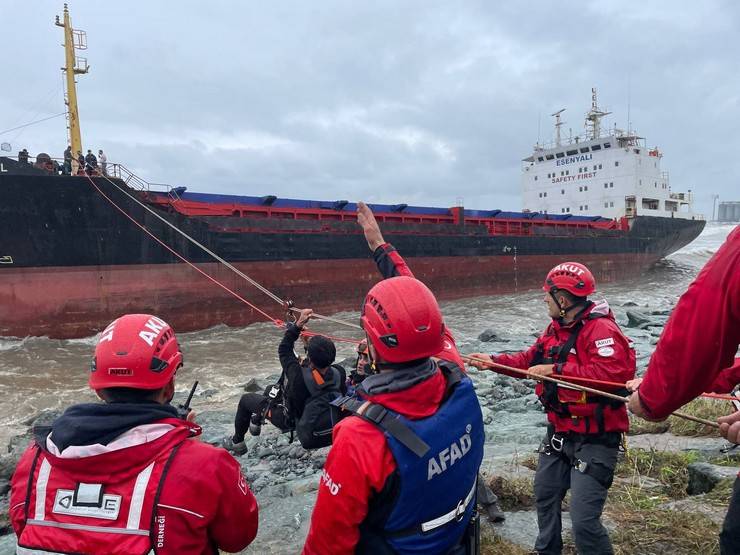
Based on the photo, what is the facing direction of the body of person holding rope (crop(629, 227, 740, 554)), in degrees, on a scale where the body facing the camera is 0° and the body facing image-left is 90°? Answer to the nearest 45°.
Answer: approximately 90°

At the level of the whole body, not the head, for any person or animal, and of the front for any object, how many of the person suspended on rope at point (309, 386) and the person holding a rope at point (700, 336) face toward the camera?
0

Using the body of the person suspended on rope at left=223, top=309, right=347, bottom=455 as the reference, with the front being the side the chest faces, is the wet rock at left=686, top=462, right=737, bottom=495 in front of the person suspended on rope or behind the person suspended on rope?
behind

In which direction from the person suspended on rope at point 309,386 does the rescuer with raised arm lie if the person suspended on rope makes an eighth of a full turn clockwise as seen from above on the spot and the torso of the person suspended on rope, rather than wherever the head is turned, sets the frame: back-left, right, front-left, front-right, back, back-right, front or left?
back

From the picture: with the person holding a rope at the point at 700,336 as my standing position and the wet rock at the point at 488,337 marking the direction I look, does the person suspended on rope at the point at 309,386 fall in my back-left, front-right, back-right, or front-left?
front-left

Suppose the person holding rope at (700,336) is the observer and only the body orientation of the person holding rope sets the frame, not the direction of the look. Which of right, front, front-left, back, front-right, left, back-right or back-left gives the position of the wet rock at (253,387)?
front-right

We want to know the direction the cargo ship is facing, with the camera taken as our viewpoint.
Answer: facing the viewer and to the left of the viewer

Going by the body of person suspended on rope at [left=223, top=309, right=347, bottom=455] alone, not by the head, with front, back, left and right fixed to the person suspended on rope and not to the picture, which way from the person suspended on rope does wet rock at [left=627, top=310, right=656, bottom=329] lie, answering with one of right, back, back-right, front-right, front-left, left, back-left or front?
right

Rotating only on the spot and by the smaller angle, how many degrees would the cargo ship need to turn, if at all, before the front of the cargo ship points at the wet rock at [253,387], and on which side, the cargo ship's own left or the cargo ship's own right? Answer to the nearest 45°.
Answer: approximately 45° to the cargo ship's own left

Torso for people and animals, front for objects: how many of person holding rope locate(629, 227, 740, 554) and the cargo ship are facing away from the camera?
0
